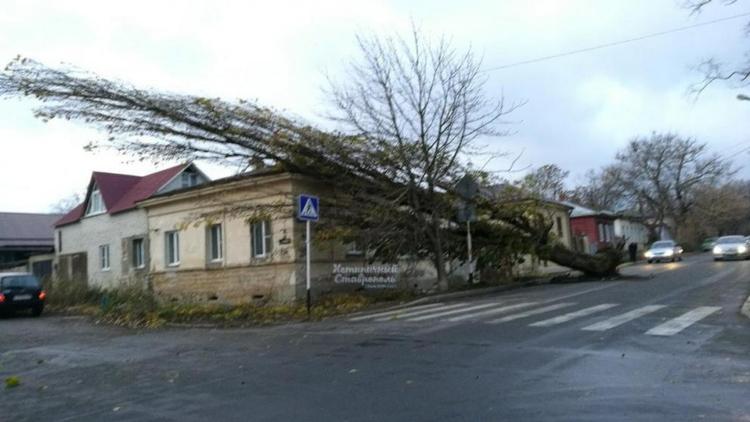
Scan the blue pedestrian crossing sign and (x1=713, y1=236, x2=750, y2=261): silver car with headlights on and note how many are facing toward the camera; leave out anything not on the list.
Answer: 2

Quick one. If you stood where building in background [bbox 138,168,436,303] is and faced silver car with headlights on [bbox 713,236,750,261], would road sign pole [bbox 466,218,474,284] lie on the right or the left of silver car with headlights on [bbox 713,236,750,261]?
right

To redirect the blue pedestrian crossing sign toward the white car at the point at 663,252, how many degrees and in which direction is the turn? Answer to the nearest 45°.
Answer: approximately 135° to its left

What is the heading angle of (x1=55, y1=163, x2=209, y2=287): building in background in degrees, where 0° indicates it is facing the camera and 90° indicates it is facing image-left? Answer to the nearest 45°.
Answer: approximately 45°

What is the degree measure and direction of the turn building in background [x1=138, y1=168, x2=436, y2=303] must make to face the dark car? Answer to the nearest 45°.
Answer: approximately 45° to its right

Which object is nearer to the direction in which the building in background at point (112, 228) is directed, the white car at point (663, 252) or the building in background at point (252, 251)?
the building in background

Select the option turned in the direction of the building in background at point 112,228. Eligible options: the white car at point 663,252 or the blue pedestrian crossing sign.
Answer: the white car

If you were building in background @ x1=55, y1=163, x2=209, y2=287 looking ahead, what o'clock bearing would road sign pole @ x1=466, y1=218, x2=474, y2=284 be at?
The road sign pole is roughly at 9 o'clock from the building in background.

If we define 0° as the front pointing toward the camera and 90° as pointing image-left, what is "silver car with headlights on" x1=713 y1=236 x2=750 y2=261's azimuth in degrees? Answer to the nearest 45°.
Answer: approximately 0°

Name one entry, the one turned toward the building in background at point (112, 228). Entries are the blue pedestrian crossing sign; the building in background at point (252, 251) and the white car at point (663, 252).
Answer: the white car
